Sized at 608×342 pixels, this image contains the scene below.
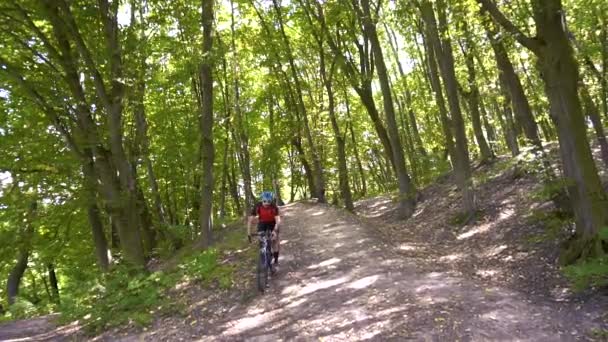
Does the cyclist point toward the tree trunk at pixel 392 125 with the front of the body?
no

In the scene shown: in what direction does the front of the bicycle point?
toward the camera

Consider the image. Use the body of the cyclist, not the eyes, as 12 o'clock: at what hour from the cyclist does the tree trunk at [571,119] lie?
The tree trunk is roughly at 10 o'clock from the cyclist.

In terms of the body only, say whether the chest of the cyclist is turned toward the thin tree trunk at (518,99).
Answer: no

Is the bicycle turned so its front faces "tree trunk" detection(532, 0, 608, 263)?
no

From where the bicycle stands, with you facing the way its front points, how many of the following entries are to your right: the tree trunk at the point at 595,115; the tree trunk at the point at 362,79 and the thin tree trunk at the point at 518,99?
0

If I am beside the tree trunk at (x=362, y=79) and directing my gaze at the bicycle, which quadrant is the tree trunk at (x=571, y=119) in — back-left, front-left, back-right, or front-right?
front-left

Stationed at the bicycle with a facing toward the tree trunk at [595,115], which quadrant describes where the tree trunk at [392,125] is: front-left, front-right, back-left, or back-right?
front-left

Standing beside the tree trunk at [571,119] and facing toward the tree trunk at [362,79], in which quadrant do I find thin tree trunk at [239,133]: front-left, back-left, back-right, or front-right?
front-left

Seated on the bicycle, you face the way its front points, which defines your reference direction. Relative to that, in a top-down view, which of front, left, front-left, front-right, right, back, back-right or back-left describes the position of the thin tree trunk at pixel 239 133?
back

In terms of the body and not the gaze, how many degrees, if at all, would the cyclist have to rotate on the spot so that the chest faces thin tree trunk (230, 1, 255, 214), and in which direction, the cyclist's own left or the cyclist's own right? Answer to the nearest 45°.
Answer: approximately 180°

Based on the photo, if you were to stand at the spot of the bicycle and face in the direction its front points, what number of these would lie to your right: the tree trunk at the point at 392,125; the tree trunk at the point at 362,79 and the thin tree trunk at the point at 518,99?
0

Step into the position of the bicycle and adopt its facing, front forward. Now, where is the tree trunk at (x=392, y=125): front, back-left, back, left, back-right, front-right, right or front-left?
back-left

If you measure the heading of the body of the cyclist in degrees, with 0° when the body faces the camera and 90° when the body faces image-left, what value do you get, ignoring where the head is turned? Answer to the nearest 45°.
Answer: approximately 0°

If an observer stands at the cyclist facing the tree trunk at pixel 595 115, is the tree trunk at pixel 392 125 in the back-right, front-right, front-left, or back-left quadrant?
front-left
